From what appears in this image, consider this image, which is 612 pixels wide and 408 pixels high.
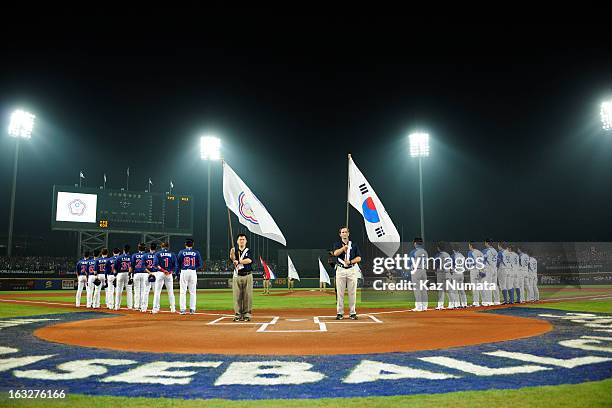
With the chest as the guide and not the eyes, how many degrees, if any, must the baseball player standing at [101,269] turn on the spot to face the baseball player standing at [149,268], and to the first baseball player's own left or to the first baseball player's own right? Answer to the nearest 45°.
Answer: approximately 135° to the first baseball player's own right

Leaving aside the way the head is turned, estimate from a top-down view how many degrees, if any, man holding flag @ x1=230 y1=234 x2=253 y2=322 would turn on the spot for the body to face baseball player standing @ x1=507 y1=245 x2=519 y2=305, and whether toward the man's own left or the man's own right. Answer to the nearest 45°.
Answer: approximately 135° to the man's own left

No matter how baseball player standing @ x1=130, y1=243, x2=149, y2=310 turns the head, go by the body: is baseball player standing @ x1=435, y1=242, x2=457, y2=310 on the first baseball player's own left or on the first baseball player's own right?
on the first baseball player's own right

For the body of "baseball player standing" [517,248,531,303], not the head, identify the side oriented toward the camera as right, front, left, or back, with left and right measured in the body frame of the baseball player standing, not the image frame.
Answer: back

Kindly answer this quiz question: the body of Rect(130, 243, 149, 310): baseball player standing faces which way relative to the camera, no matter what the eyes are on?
away from the camera

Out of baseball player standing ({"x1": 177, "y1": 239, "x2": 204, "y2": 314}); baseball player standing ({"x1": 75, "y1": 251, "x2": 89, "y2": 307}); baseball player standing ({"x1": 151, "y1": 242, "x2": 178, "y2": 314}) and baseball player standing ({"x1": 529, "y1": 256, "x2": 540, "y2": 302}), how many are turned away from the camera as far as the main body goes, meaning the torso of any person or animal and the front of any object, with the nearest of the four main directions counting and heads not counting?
4

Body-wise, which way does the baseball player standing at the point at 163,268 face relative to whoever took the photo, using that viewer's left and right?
facing away from the viewer

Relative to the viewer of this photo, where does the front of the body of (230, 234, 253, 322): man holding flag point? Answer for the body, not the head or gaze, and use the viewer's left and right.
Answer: facing the viewer

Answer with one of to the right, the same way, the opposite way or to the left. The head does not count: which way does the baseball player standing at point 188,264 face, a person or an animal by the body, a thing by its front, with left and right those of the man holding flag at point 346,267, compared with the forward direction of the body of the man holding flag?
the opposite way

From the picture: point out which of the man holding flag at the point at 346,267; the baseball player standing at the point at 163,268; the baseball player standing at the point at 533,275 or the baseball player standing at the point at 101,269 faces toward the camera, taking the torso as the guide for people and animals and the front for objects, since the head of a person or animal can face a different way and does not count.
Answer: the man holding flag

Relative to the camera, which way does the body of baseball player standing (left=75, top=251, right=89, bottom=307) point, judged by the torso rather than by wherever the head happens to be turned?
away from the camera

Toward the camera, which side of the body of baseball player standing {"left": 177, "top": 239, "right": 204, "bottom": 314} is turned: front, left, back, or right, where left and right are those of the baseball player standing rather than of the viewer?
back

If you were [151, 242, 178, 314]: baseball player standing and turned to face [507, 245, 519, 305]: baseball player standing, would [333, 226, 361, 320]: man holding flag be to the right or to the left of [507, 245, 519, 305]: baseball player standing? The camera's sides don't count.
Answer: right

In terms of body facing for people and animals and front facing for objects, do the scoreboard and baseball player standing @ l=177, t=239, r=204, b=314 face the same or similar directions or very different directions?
very different directions

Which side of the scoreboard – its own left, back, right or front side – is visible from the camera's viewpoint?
front
